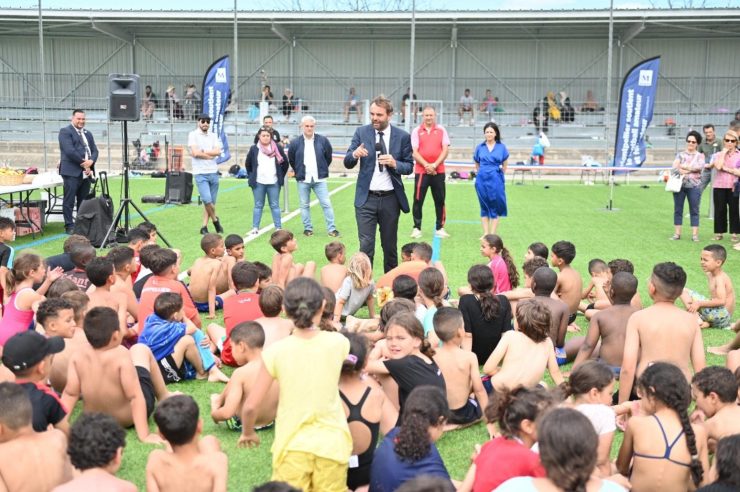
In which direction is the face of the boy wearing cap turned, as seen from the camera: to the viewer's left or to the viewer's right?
to the viewer's right

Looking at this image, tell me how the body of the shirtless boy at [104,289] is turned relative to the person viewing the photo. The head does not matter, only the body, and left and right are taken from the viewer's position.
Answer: facing away from the viewer and to the right of the viewer

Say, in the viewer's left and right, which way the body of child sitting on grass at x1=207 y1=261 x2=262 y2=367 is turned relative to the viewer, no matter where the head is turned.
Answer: facing away from the viewer

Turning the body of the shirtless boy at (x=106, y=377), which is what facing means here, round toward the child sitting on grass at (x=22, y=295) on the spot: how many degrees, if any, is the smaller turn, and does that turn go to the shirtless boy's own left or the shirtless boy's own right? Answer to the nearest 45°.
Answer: approximately 45° to the shirtless boy's own left

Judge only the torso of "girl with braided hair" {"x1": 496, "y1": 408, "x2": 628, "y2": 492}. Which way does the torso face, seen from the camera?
away from the camera

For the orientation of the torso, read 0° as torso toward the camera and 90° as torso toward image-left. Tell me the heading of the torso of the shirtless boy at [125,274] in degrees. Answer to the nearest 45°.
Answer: approximately 225°

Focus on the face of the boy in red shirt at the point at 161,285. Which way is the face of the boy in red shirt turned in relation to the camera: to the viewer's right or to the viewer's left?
to the viewer's right

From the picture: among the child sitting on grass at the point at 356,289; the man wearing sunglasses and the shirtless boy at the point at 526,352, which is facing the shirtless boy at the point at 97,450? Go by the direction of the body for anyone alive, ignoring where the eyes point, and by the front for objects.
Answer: the man wearing sunglasses

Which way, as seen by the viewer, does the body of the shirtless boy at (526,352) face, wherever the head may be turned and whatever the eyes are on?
away from the camera

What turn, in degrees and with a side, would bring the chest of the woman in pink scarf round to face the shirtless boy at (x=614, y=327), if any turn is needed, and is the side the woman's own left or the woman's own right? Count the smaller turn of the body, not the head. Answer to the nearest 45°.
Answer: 0° — they already face them

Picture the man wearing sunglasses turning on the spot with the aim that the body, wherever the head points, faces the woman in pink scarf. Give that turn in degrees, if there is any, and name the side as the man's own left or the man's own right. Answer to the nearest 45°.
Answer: approximately 90° to the man's own left
